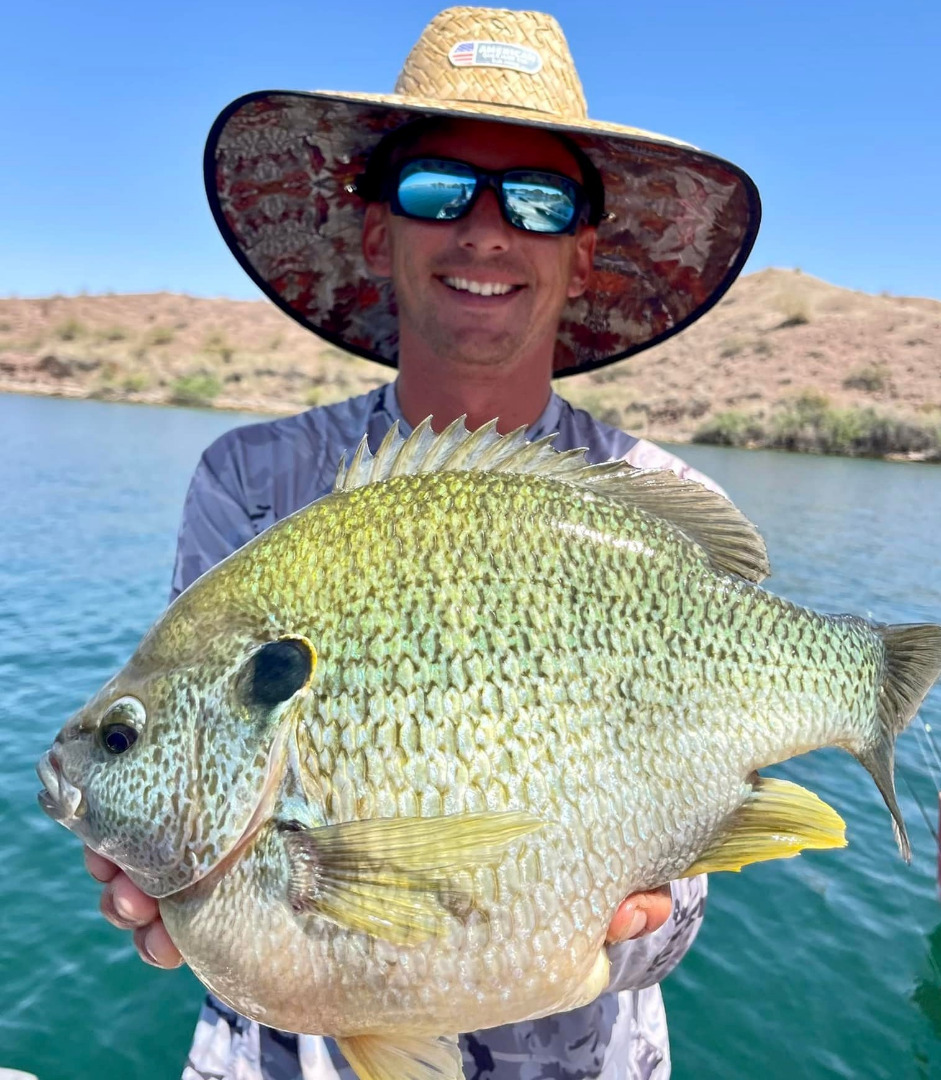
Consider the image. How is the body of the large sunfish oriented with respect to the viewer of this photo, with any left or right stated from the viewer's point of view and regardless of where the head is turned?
facing to the left of the viewer

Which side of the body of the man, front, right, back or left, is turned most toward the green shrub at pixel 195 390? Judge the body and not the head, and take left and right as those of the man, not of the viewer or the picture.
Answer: back

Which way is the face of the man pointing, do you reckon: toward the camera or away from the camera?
toward the camera

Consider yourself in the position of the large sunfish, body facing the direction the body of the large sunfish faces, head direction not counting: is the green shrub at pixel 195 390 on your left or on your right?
on your right

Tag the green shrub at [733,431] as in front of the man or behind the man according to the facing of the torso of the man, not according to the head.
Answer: behind

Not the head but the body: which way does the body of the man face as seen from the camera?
toward the camera
